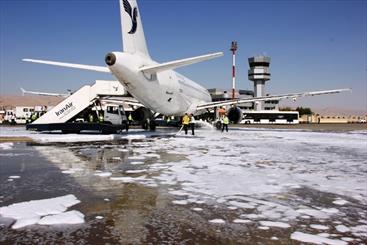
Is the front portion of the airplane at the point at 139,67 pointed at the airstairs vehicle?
no

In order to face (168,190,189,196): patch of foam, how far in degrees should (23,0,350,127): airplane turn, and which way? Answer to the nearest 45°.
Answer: approximately 135° to its right

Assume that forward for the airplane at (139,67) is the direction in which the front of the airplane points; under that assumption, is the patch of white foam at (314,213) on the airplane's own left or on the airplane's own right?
on the airplane's own right

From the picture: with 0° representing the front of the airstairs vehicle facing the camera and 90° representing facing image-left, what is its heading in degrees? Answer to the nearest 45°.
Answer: approximately 270°

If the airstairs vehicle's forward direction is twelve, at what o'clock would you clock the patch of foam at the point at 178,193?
The patch of foam is roughly at 3 o'clock from the airstairs vehicle.

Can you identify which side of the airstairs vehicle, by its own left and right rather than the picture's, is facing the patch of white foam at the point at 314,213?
right

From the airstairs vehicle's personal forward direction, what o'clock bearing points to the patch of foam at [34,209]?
The patch of foam is roughly at 3 o'clock from the airstairs vehicle.

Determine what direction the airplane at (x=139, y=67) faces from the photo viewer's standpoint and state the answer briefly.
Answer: facing away from the viewer and to the right of the viewer

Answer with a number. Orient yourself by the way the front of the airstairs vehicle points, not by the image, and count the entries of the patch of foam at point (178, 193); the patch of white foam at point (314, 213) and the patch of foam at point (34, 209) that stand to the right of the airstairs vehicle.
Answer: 3

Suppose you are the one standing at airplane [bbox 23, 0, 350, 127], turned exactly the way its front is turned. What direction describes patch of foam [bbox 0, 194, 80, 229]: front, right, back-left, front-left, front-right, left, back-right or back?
back-right

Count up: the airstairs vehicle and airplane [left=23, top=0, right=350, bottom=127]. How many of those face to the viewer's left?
0
